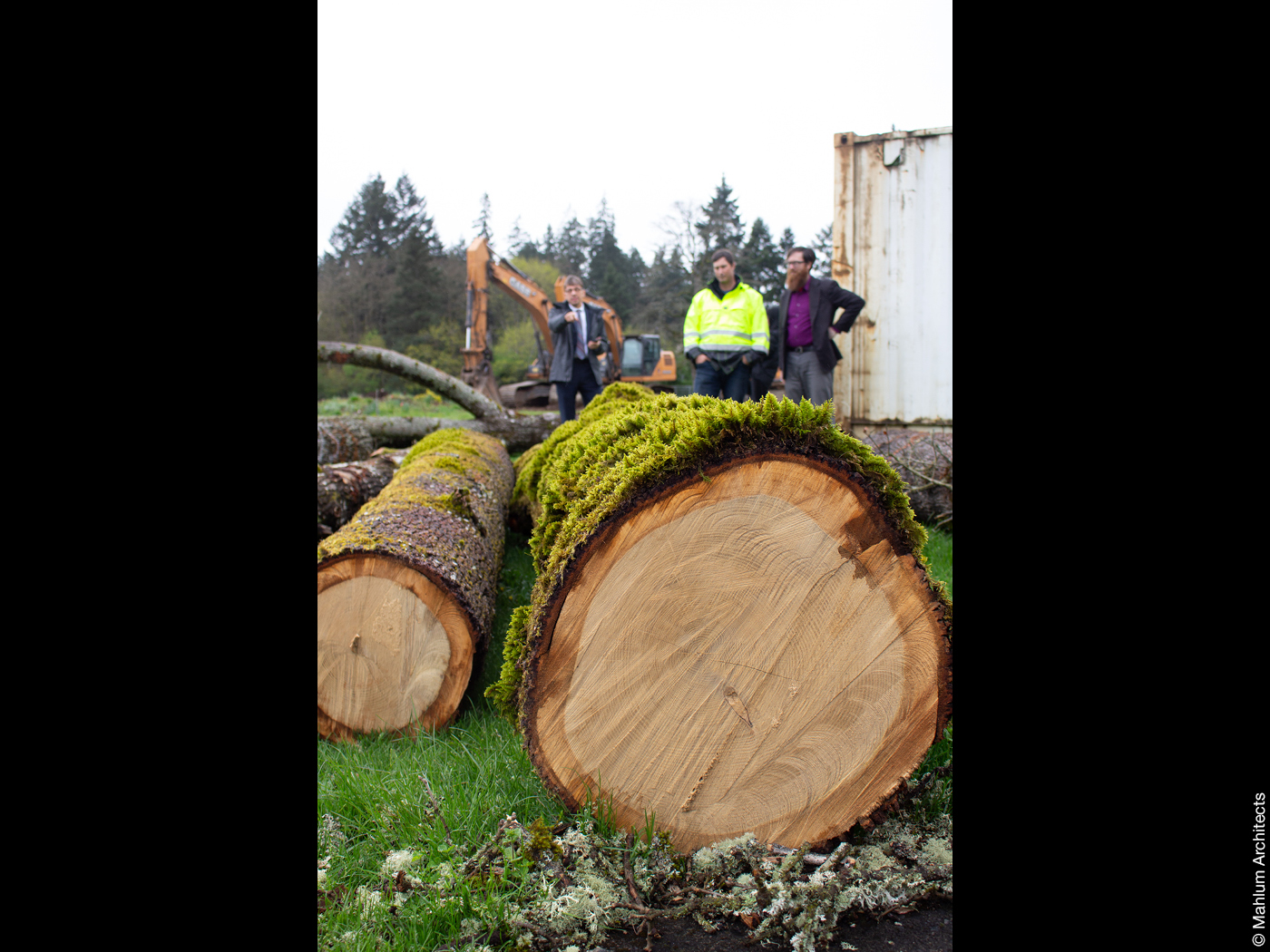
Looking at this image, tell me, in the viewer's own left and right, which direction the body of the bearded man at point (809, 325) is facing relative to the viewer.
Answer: facing the viewer and to the left of the viewer

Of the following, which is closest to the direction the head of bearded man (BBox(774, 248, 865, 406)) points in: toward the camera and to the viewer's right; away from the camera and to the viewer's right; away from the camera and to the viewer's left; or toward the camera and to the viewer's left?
toward the camera and to the viewer's left

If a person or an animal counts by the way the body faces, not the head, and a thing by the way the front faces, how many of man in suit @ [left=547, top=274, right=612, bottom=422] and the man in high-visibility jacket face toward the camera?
2

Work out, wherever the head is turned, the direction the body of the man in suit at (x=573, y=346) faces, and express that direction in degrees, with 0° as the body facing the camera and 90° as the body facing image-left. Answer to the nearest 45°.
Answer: approximately 0°

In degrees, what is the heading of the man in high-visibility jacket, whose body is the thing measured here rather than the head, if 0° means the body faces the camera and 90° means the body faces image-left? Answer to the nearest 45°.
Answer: approximately 0°

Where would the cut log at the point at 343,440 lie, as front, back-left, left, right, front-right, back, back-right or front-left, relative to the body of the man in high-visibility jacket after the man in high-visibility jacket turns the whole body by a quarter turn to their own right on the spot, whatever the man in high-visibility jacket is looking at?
front
